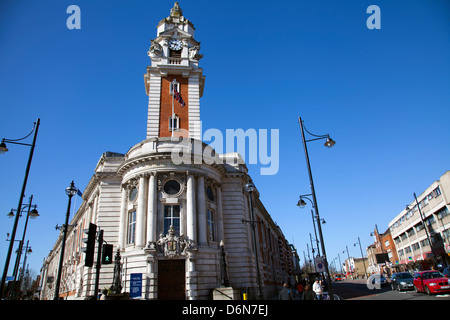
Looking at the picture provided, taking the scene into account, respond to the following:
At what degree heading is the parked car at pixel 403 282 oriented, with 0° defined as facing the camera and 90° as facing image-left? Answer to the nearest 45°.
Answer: approximately 315°

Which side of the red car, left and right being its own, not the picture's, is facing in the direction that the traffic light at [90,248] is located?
right

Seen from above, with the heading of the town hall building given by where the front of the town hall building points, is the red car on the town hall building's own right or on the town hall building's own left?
on the town hall building's own left

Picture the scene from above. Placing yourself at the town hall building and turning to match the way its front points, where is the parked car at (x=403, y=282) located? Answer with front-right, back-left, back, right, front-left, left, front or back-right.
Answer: left

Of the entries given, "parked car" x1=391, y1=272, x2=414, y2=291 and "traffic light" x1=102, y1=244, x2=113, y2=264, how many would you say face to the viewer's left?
0

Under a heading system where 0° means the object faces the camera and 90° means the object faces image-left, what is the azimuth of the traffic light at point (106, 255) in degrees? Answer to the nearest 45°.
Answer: approximately 0°

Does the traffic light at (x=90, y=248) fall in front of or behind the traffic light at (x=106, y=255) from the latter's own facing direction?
in front
